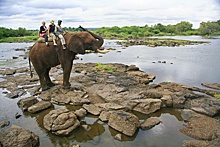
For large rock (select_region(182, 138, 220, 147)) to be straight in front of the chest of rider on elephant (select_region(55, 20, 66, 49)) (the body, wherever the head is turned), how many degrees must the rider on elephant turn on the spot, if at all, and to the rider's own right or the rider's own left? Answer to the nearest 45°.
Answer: approximately 45° to the rider's own right

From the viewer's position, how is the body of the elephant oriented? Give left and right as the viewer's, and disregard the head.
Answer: facing to the right of the viewer

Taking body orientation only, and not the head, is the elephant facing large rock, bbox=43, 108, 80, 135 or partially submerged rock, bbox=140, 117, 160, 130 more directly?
the partially submerged rock

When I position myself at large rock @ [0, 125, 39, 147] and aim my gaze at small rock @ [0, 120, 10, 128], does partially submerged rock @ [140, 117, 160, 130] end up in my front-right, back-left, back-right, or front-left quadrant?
back-right

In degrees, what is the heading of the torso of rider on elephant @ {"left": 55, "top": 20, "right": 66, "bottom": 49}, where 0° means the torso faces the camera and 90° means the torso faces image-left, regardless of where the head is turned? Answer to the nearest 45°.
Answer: approximately 270°

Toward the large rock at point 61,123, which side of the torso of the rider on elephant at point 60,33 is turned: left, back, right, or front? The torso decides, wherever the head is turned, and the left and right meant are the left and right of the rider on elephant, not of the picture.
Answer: right

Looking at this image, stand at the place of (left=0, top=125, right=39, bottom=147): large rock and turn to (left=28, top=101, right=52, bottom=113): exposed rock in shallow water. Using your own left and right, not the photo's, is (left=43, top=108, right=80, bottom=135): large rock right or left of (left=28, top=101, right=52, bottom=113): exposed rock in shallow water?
right
